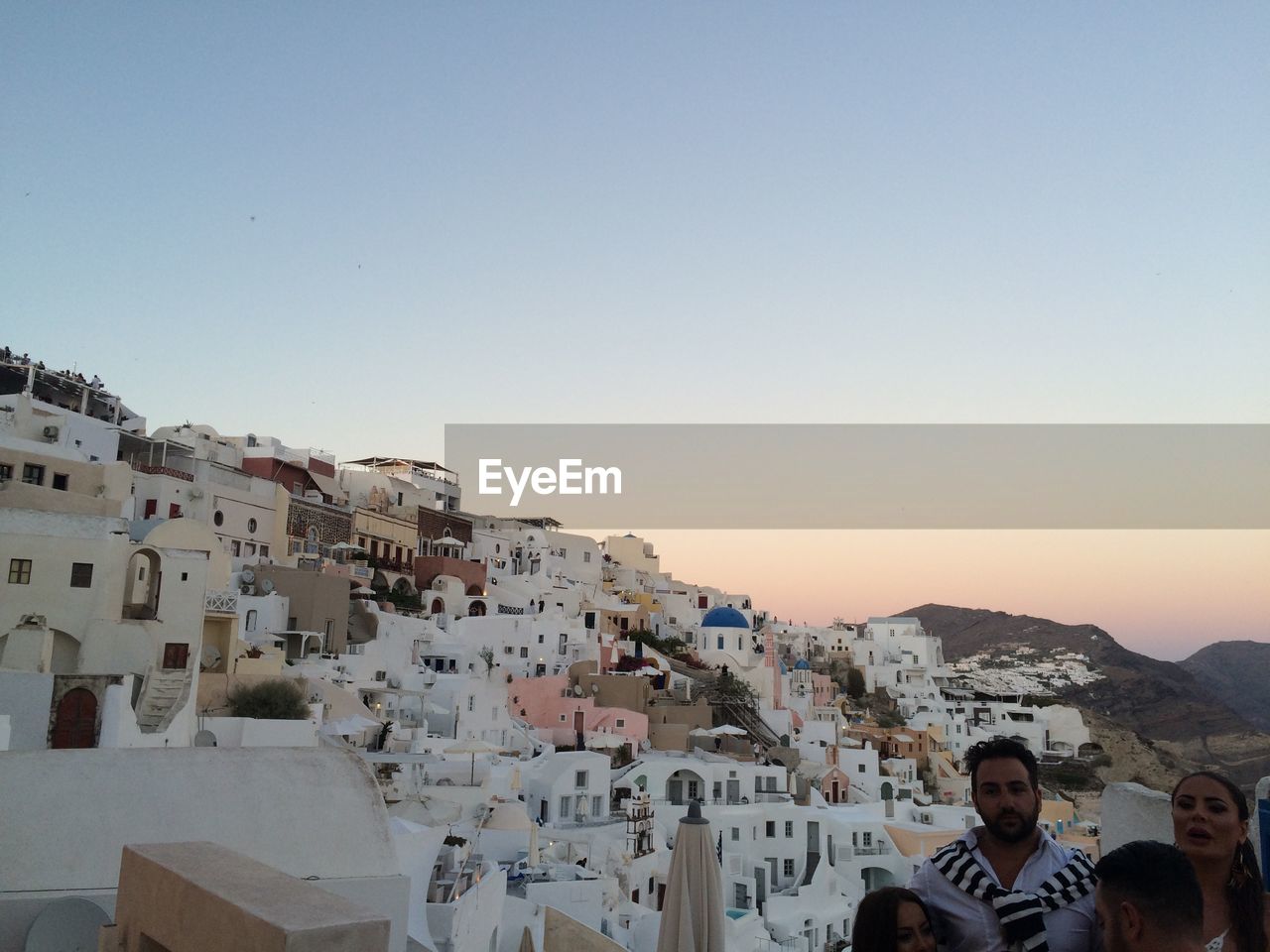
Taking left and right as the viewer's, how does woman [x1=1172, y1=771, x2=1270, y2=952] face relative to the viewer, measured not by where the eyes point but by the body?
facing the viewer and to the left of the viewer

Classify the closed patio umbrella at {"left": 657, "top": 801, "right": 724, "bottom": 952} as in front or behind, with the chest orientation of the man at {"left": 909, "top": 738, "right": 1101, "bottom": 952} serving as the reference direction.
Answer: behind

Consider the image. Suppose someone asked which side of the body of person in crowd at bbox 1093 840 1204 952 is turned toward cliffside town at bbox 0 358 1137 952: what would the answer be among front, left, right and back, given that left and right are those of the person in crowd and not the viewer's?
front

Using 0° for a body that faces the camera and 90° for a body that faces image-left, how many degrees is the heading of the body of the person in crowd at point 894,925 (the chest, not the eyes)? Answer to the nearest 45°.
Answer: approximately 315°

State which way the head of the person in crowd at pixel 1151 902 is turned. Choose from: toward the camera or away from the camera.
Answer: away from the camera

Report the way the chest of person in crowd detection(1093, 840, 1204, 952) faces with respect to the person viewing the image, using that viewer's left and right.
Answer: facing away from the viewer and to the left of the viewer

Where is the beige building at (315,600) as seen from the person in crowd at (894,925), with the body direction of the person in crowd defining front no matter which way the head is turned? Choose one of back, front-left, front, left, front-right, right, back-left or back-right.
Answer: back

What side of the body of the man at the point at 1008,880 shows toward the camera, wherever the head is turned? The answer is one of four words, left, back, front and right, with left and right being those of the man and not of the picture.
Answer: front

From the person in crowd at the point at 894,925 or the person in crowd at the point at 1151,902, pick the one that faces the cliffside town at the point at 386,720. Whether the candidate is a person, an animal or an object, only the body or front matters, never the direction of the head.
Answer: the person in crowd at the point at 1151,902

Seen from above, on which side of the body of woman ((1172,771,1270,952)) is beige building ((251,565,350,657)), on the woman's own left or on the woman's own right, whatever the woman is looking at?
on the woman's own right

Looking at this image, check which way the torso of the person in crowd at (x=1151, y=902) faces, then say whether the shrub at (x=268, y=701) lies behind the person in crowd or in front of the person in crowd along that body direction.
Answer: in front

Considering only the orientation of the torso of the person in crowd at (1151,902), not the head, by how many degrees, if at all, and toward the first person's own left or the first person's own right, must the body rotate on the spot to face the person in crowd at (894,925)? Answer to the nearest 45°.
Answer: approximately 45° to the first person's own left

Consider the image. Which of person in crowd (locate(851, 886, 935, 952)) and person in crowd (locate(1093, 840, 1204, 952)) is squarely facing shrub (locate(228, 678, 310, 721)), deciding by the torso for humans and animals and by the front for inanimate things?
person in crowd (locate(1093, 840, 1204, 952))
